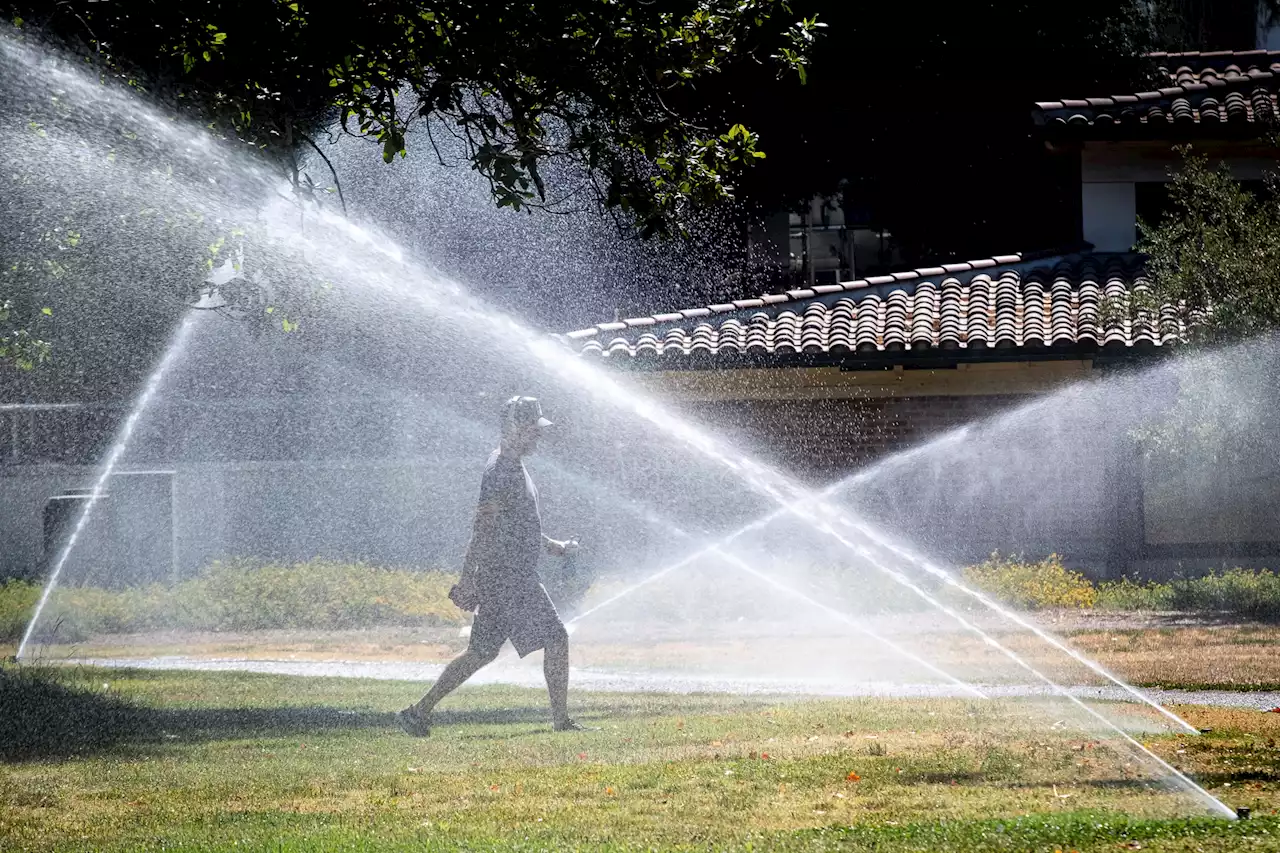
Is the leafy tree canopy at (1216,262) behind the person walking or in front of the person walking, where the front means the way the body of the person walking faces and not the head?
in front

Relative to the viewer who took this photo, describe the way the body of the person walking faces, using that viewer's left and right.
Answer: facing to the right of the viewer

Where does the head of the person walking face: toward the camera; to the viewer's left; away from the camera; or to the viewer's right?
to the viewer's right

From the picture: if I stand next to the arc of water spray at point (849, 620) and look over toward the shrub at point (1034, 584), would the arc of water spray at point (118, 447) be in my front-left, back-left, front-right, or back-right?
back-left

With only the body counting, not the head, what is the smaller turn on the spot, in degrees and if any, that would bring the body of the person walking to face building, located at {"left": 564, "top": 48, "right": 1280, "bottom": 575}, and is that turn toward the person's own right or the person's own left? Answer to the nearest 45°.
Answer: approximately 45° to the person's own left

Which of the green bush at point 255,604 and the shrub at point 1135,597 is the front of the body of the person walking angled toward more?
the shrub

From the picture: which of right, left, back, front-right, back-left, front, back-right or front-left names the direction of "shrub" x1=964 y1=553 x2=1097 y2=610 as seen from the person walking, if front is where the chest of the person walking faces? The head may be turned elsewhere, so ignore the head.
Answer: front-left
